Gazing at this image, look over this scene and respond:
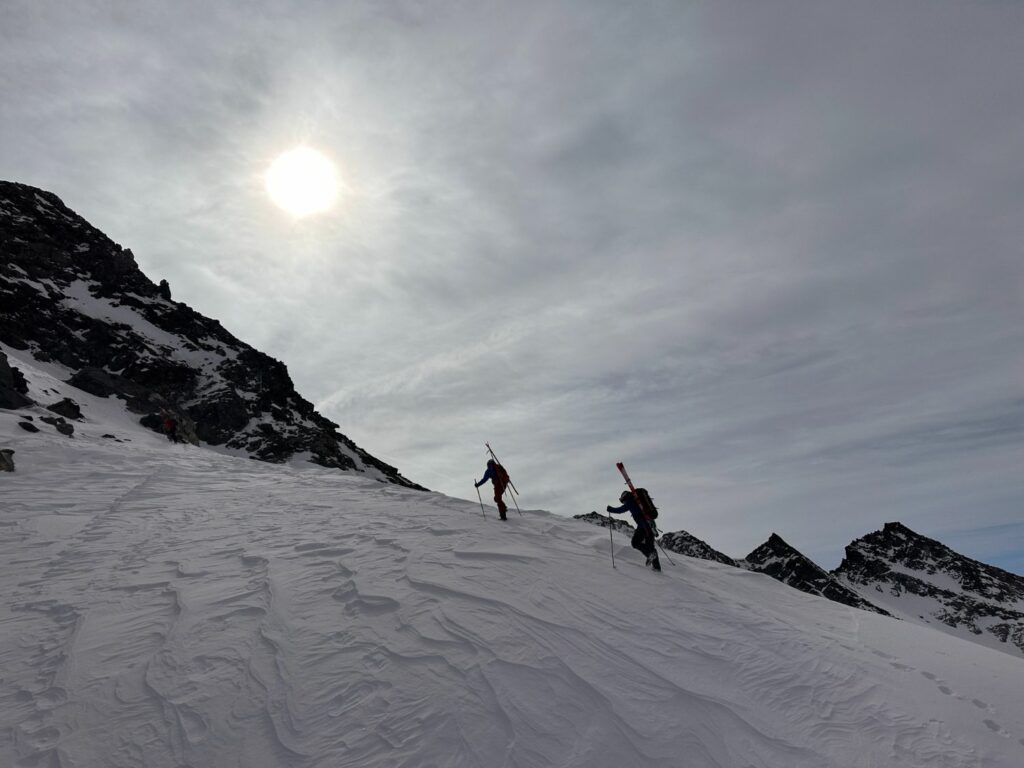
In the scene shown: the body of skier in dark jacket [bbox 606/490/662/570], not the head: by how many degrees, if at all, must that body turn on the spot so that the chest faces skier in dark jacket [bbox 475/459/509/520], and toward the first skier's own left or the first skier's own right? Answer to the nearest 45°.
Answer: approximately 45° to the first skier's own right

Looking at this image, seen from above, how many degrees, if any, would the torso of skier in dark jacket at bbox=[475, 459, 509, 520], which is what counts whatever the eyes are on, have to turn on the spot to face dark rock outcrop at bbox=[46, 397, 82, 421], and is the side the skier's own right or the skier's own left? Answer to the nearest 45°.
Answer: approximately 45° to the skier's own right

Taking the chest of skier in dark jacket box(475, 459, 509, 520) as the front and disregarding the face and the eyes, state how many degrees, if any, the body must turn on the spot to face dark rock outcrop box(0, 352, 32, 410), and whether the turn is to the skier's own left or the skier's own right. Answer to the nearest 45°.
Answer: approximately 45° to the skier's own right

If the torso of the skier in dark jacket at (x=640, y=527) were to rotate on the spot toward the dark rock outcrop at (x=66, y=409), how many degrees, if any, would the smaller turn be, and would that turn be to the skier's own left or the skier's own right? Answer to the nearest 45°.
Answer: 0° — they already face it

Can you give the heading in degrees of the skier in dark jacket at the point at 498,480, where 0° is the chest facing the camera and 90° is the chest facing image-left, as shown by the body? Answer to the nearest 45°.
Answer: approximately 90°

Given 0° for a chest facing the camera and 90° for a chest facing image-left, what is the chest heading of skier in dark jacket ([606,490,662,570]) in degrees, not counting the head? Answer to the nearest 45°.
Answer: approximately 90°

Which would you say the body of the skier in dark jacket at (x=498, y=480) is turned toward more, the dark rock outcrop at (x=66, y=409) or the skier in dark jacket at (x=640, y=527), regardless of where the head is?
the dark rock outcrop

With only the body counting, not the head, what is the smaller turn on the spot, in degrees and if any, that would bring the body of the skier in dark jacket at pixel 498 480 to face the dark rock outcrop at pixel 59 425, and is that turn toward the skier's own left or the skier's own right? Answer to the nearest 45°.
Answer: approximately 45° to the skier's own right

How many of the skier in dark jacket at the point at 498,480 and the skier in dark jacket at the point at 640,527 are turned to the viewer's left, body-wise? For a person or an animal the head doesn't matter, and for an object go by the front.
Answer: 2
